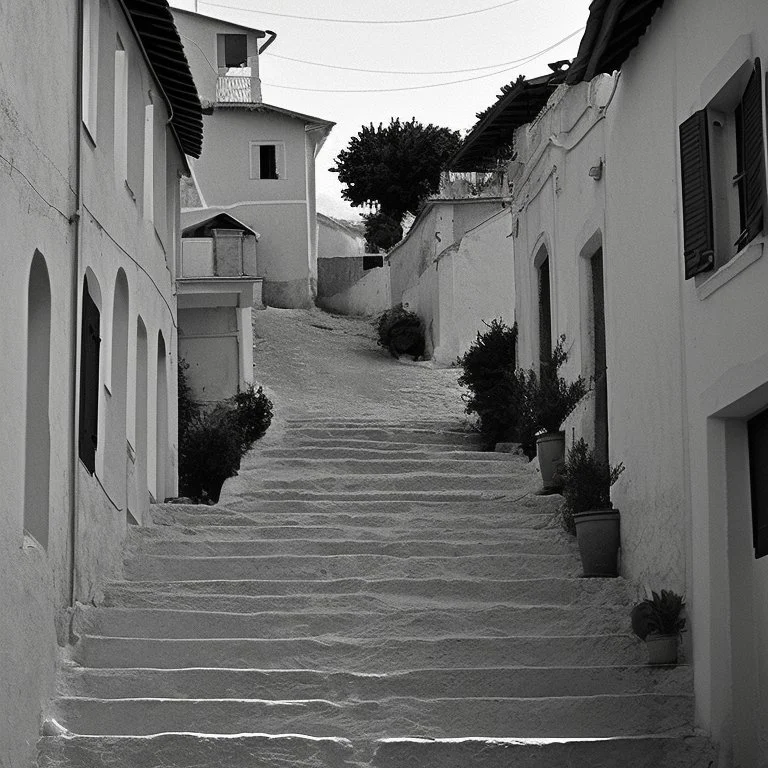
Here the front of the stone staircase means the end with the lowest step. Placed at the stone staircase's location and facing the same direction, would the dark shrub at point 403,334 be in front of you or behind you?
behind

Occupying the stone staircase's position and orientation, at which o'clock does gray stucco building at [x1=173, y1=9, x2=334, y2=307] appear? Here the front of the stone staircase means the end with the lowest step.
The gray stucco building is roughly at 6 o'clock from the stone staircase.

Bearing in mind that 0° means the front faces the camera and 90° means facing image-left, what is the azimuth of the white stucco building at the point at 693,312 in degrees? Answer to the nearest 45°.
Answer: approximately 90°

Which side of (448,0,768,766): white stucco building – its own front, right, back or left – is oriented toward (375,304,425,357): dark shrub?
right

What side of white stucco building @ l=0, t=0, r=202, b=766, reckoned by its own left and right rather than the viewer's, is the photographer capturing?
right

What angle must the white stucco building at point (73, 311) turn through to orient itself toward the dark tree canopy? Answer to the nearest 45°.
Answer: approximately 90° to its left

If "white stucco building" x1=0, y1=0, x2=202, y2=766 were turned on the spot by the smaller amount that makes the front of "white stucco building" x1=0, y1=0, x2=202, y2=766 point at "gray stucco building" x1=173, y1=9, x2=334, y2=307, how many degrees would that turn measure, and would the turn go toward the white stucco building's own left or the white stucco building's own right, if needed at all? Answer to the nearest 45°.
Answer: approximately 90° to the white stucco building's own left

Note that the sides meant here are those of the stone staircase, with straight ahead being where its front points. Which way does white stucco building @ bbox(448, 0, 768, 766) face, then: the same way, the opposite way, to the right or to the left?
to the right

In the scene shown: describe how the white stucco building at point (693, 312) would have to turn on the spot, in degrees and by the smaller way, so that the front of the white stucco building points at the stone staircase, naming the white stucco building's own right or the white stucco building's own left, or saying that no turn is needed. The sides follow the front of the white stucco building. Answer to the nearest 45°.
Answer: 0° — it already faces it

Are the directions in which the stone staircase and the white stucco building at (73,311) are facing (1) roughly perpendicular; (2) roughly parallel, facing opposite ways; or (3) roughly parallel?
roughly perpendicular

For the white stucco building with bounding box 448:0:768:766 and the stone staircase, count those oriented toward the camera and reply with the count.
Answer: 1
